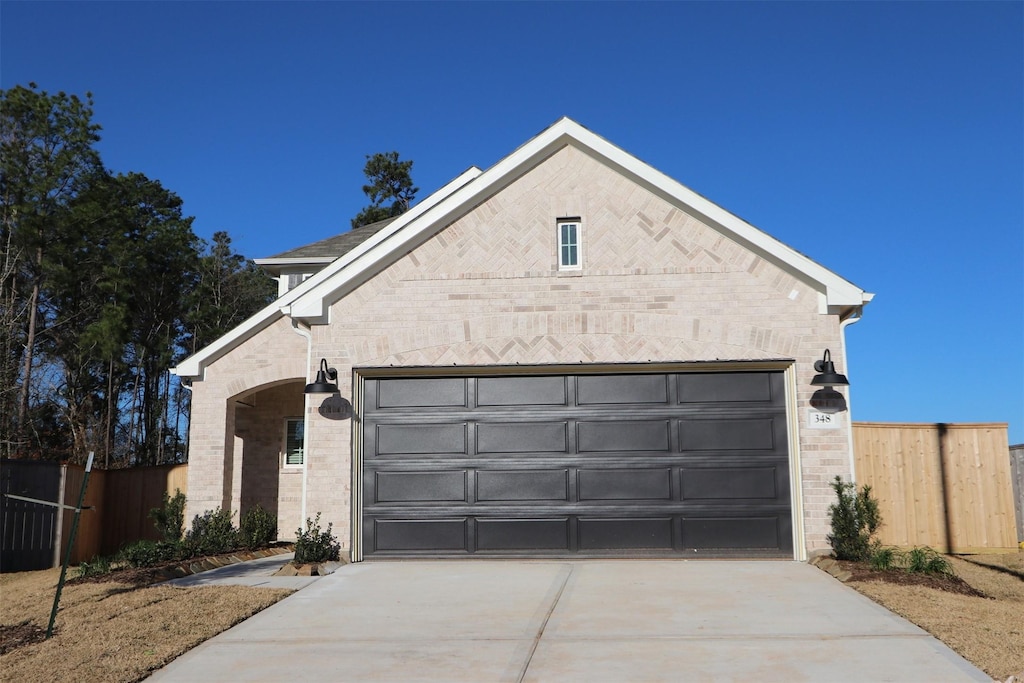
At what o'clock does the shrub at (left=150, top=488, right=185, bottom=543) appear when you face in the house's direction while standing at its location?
The shrub is roughly at 2 o'clock from the house.

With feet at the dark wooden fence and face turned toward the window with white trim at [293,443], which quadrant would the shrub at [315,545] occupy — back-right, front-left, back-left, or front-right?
front-right

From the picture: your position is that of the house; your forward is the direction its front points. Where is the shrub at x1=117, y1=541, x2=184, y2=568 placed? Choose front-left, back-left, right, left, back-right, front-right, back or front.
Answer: right

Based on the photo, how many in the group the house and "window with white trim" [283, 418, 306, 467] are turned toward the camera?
2

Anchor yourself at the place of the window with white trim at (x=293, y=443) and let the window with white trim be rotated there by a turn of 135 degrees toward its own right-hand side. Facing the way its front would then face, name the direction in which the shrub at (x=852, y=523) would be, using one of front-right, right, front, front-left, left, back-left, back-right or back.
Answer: back

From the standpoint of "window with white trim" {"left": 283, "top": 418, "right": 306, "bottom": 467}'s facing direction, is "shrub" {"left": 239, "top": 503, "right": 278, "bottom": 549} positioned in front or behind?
in front

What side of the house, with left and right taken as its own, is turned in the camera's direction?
front

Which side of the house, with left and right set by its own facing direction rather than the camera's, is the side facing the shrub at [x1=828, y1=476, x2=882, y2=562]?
left

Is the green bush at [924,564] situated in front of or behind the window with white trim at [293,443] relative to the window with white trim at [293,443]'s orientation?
in front

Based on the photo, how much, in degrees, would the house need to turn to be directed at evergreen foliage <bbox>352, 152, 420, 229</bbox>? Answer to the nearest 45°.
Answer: approximately 180°

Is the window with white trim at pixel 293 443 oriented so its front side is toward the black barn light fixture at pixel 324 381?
yes

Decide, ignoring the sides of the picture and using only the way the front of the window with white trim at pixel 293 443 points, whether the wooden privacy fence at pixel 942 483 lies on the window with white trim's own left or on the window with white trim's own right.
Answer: on the window with white trim's own left

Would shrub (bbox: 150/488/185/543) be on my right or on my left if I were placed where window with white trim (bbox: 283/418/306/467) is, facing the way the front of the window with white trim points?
on my right
